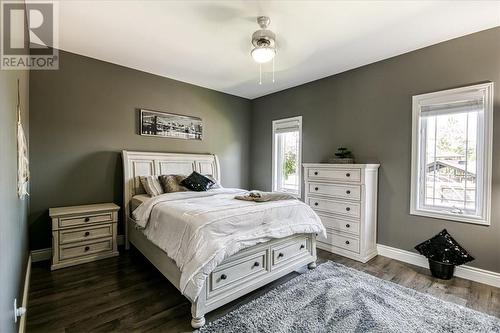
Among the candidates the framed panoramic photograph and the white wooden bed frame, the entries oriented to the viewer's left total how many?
0

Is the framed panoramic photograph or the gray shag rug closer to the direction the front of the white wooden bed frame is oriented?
the gray shag rug

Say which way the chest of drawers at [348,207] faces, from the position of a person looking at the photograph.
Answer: facing the viewer and to the left of the viewer

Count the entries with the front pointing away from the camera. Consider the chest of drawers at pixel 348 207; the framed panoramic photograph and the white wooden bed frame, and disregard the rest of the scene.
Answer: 0

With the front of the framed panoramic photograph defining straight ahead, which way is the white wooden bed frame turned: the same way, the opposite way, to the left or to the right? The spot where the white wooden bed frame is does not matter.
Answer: the same way

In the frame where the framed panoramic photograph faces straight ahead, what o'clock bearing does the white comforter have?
The white comforter is roughly at 1 o'clock from the framed panoramic photograph.

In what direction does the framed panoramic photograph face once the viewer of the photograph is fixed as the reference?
facing the viewer and to the right of the viewer

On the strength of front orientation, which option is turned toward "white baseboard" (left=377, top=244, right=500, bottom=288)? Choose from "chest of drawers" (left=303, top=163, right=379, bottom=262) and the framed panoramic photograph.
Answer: the framed panoramic photograph

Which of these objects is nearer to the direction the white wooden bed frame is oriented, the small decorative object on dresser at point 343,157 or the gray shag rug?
the gray shag rug

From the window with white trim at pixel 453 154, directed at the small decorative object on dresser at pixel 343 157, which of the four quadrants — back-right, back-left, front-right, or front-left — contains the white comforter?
front-left
